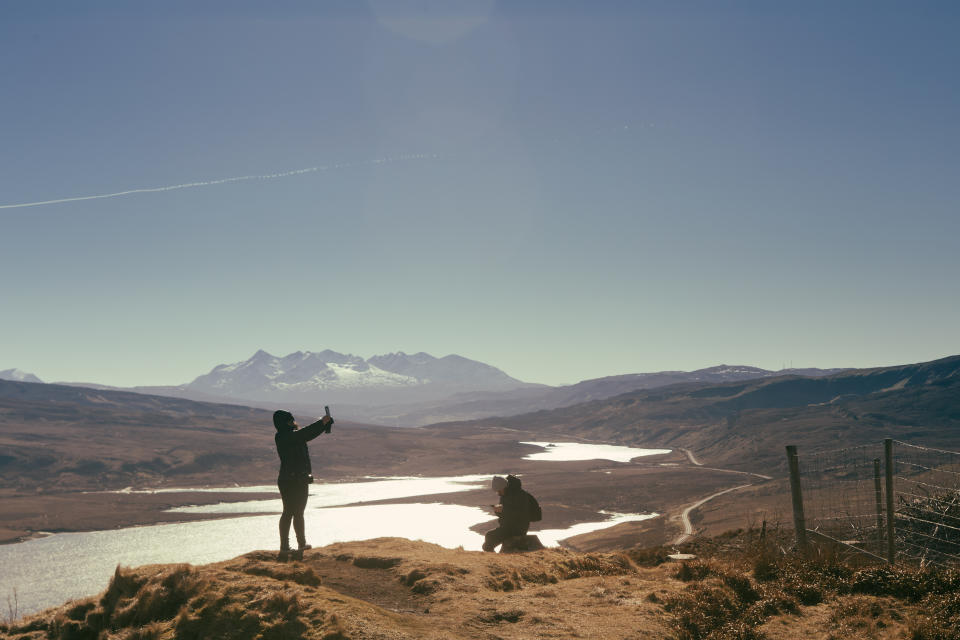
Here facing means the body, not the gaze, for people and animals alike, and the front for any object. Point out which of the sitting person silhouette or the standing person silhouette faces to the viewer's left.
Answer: the sitting person silhouette

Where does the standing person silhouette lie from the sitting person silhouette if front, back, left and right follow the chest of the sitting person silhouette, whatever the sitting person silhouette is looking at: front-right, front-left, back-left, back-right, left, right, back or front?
front-left

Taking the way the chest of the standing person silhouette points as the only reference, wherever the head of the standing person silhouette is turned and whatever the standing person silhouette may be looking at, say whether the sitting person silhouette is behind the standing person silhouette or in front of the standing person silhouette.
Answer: in front

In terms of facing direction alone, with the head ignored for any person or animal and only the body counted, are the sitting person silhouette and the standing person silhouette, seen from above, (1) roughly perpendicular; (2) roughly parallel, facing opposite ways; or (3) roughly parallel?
roughly parallel, facing opposite ways

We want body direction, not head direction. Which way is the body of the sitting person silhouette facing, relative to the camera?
to the viewer's left

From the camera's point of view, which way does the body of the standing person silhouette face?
to the viewer's right

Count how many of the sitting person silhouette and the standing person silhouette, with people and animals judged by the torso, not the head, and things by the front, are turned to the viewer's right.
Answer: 1
